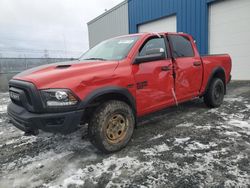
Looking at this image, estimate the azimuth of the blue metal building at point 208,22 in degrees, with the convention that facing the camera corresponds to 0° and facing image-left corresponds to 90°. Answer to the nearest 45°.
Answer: approximately 45°

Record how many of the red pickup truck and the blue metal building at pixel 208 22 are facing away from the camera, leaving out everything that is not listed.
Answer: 0

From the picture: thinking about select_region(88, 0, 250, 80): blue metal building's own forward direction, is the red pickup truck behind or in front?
in front

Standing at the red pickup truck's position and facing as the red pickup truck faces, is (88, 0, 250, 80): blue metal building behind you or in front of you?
behind

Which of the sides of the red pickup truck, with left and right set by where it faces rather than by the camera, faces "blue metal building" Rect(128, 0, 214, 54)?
back

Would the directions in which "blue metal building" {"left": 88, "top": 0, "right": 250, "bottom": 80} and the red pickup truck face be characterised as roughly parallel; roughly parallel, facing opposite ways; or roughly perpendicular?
roughly parallel

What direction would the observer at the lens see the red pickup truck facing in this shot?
facing the viewer and to the left of the viewer
